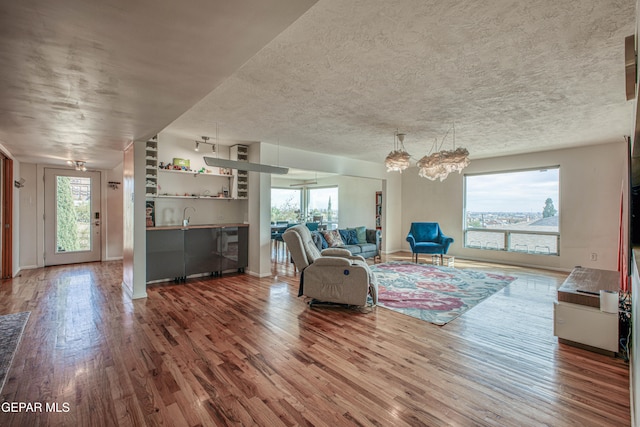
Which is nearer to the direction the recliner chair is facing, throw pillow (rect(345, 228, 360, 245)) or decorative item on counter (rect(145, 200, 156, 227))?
the throw pillow

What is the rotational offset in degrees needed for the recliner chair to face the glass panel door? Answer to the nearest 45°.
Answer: approximately 135° to its left

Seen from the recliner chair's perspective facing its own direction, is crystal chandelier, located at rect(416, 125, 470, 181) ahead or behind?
ahead

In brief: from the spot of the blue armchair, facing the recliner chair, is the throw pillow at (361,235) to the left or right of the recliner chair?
right

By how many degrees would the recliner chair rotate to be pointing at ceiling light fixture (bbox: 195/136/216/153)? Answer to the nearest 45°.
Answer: approximately 135° to its left

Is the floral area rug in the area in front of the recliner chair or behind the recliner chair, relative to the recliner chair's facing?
in front

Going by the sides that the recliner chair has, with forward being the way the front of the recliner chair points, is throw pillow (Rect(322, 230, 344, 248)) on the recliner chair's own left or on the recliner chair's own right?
on the recliner chair's own left

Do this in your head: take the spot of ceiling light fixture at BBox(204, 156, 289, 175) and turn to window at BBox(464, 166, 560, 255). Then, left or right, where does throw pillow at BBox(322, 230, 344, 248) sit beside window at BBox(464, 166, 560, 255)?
left
